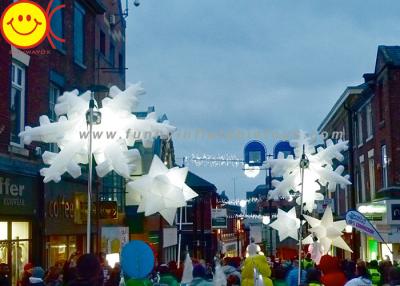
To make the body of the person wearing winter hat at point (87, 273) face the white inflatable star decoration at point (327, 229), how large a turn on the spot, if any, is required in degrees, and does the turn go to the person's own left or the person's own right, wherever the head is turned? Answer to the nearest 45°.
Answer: approximately 45° to the person's own right

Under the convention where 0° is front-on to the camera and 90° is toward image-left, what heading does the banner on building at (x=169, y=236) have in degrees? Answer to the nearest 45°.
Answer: approximately 315°

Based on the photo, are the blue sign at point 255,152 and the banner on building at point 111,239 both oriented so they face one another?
no

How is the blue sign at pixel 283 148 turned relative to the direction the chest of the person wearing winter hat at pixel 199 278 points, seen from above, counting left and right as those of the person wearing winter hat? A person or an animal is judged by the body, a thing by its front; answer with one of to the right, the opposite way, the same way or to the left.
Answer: the opposite way

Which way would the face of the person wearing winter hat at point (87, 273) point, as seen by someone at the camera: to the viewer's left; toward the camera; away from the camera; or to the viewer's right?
away from the camera

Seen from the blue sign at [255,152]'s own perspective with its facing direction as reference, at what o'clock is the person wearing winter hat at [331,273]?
The person wearing winter hat is roughly at 12 o'clock from the blue sign.

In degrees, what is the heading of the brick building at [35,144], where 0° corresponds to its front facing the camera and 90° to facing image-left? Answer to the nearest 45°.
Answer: approximately 315°

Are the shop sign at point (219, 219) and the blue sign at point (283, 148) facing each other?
no

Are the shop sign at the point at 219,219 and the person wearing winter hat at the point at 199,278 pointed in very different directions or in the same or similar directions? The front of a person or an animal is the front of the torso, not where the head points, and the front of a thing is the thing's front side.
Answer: very different directions

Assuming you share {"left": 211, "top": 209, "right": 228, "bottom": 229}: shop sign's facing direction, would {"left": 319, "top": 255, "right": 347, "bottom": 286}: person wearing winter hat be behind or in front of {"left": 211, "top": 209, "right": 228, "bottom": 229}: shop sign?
in front

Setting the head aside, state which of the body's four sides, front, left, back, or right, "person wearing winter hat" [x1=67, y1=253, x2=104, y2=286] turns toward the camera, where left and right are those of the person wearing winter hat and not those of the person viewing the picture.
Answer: back

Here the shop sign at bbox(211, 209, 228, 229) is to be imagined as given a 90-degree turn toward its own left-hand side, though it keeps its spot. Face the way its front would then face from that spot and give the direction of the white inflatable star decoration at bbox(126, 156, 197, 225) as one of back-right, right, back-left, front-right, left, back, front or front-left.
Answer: right

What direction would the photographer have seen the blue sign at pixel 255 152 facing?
facing the viewer

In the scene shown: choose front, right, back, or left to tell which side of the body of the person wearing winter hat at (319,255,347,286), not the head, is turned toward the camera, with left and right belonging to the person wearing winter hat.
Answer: back

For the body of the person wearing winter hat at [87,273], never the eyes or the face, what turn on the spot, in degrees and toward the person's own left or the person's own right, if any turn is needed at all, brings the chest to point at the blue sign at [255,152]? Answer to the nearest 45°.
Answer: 0° — they already face it

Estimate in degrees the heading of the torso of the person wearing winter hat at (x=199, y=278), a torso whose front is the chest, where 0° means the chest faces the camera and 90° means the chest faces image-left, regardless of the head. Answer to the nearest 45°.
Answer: approximately 180°
